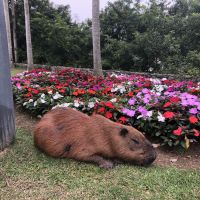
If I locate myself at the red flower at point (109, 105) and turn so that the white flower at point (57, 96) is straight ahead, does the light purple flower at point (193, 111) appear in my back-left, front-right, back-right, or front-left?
back-right

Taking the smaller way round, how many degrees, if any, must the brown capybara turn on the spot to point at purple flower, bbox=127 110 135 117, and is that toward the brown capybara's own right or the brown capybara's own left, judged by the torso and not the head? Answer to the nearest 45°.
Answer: approximately 45° to the brown capybara's own left

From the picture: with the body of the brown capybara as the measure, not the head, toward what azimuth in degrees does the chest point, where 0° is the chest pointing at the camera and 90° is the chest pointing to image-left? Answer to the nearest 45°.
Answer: approximately 270°

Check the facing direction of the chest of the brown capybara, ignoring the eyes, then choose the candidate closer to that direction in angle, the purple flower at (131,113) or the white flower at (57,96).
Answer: the purple flower

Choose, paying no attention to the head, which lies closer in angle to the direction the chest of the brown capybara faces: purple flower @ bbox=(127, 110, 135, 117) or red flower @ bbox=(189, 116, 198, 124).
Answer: the red flower

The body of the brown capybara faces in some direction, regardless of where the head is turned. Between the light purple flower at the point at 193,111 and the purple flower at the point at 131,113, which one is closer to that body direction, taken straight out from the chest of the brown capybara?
the light purple flower

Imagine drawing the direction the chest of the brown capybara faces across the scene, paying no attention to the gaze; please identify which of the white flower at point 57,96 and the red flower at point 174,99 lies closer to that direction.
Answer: the red flower

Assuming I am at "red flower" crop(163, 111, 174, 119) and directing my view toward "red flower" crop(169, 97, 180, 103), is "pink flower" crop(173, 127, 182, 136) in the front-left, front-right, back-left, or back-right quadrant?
back-right

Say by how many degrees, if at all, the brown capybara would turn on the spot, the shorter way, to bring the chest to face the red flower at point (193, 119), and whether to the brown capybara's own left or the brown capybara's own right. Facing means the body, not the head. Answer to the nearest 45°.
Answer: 0° — it already faces it

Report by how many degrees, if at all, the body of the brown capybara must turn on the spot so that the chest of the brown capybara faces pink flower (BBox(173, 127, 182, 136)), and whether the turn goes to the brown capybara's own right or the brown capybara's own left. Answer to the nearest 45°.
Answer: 0° — it already faces it

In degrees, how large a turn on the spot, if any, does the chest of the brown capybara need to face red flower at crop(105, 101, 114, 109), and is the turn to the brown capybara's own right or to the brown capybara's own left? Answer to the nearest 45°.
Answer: approximately 90° to the brown capybara's own left
